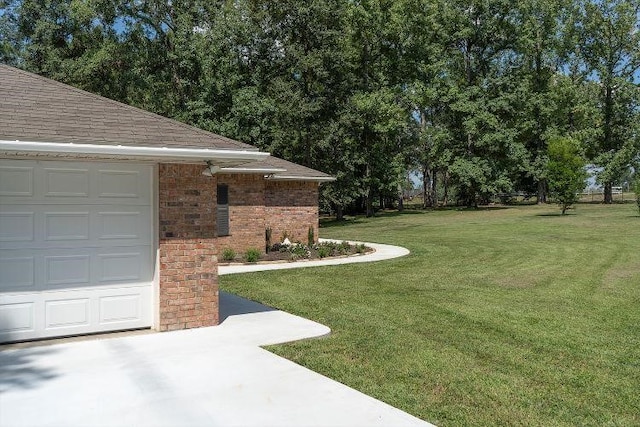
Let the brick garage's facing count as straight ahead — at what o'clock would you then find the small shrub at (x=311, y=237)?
The small shrub is roughly at 7 o'clock from the brick garage.

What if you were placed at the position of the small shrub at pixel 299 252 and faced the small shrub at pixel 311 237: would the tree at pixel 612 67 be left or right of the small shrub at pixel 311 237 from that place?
right

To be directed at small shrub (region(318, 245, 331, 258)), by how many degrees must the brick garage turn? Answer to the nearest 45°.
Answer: approximately 135° to its left

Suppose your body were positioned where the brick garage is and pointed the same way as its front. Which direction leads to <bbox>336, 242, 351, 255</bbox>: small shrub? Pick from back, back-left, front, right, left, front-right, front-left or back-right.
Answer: back-left

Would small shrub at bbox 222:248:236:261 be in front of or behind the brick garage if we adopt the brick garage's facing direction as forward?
behind

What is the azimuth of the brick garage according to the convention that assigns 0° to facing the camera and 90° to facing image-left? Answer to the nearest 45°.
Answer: approximately 0°
